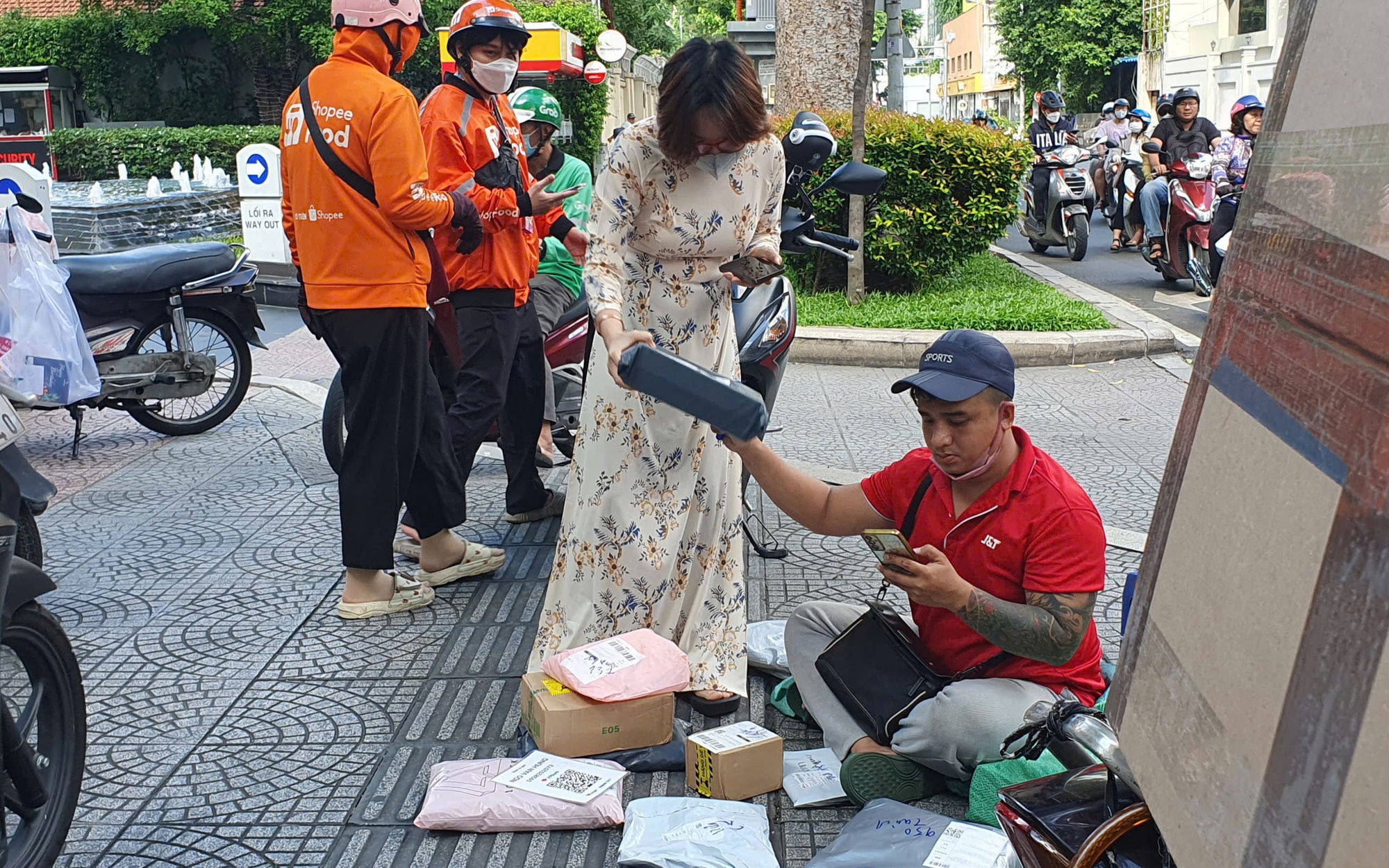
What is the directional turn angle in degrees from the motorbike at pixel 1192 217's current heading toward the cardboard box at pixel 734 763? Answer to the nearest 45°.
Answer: approximately 45° to its right

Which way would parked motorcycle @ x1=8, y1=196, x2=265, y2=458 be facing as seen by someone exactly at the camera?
facing to the left of the viewer

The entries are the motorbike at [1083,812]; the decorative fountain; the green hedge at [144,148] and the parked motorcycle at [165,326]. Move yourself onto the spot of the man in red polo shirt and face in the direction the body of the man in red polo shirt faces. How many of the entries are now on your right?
3

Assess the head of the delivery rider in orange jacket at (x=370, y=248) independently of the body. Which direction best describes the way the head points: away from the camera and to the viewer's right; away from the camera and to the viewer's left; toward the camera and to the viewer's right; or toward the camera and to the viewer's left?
away from the camera and to the viewer's right

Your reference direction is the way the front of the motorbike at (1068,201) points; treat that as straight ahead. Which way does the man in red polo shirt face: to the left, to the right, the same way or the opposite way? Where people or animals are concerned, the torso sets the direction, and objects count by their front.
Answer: to the right

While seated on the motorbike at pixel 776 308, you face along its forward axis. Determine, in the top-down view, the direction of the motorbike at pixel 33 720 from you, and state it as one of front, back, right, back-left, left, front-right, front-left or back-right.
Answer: right

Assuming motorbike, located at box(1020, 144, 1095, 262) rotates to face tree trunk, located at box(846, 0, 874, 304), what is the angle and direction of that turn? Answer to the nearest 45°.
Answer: approximately 45° to its right

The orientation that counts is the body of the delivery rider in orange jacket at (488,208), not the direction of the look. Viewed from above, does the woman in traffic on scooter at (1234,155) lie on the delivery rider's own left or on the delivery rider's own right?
on the delivery rider's own left

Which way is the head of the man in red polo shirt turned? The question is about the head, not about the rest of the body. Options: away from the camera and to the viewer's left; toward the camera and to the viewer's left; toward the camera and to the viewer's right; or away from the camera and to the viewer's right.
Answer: toward the camera and to the viewer's left

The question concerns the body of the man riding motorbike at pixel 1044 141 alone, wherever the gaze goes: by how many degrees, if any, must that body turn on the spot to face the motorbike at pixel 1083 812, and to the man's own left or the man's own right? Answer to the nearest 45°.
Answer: approximately 45° to the man's own right

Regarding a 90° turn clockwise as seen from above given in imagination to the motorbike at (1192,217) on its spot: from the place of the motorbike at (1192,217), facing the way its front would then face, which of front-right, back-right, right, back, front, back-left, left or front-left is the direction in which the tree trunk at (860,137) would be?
front

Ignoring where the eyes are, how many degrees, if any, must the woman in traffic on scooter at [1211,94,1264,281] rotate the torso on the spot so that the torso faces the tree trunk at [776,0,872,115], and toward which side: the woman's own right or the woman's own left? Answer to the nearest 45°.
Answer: approximately 135° to the woman's own right

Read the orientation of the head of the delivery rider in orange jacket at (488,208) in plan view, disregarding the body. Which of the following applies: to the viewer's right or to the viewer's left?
to the viewer's right

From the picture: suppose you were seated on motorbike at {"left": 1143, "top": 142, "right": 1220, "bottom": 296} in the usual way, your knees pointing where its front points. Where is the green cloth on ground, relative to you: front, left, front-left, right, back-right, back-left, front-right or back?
front-right

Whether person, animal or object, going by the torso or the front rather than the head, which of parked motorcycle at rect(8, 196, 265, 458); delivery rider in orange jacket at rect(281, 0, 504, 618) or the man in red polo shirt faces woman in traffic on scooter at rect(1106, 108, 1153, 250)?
the delivery rider in orange jacket

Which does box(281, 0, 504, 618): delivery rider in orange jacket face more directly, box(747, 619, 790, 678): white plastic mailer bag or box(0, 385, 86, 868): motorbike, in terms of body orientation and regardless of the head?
the white plastic mailer bag

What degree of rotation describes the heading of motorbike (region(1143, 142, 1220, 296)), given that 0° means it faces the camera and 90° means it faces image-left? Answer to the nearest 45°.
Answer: approximately 315°

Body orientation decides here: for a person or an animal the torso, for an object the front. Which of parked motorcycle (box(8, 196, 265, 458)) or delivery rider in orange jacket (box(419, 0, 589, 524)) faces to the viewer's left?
the parked motorcycle
